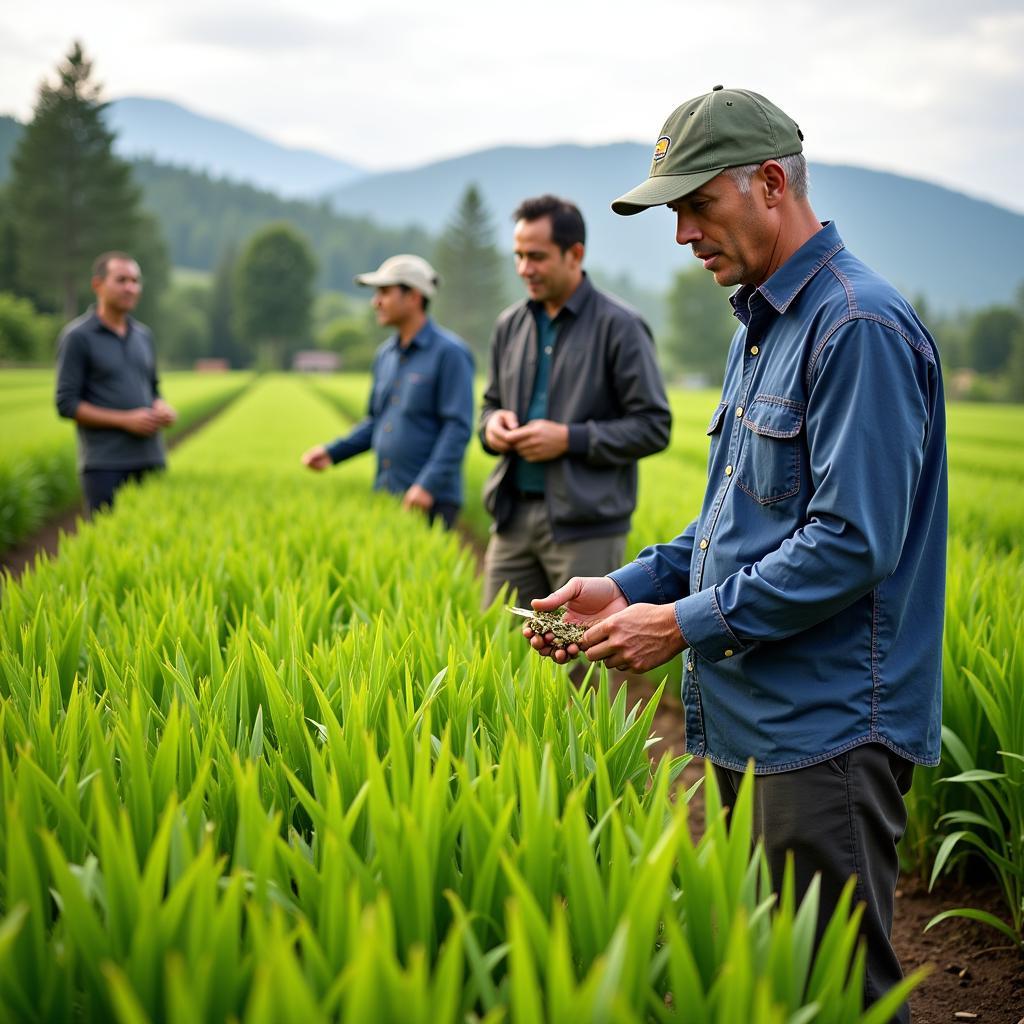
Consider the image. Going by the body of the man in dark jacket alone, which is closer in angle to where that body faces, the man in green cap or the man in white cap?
the man in green cap

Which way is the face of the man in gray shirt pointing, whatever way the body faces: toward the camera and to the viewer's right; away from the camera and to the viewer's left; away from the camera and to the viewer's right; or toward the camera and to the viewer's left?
toward the camera and to the viewer's right

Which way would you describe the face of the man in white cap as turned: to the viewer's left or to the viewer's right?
to the viewer's left

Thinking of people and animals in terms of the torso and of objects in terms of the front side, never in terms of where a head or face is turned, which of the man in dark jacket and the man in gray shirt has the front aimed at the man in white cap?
the man in gray shirt

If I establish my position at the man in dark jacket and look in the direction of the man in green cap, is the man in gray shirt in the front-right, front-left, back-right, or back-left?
back-right

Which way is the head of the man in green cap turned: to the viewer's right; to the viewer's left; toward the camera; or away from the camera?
to the viewer's left

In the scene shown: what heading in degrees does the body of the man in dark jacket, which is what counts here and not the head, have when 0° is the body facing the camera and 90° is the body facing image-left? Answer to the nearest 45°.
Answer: approximately 45°

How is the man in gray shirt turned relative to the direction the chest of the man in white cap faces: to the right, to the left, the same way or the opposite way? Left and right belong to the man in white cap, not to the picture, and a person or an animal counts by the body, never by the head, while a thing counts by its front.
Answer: to the left
